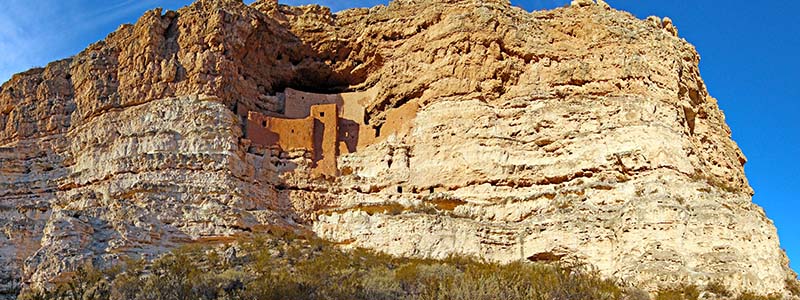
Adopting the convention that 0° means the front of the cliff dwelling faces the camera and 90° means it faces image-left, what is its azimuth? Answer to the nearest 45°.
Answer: approximately 0°
